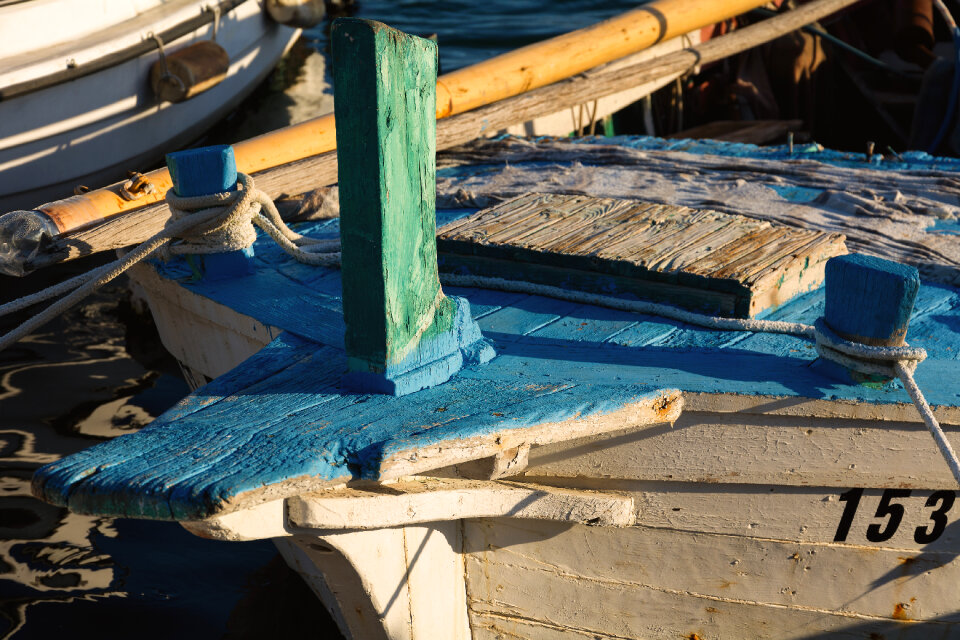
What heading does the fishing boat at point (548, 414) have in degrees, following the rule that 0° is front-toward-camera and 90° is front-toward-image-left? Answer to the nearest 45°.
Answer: approximately 45°

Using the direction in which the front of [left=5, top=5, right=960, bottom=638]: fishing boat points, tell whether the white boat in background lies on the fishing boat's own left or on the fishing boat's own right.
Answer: on the fishing boat's own right
